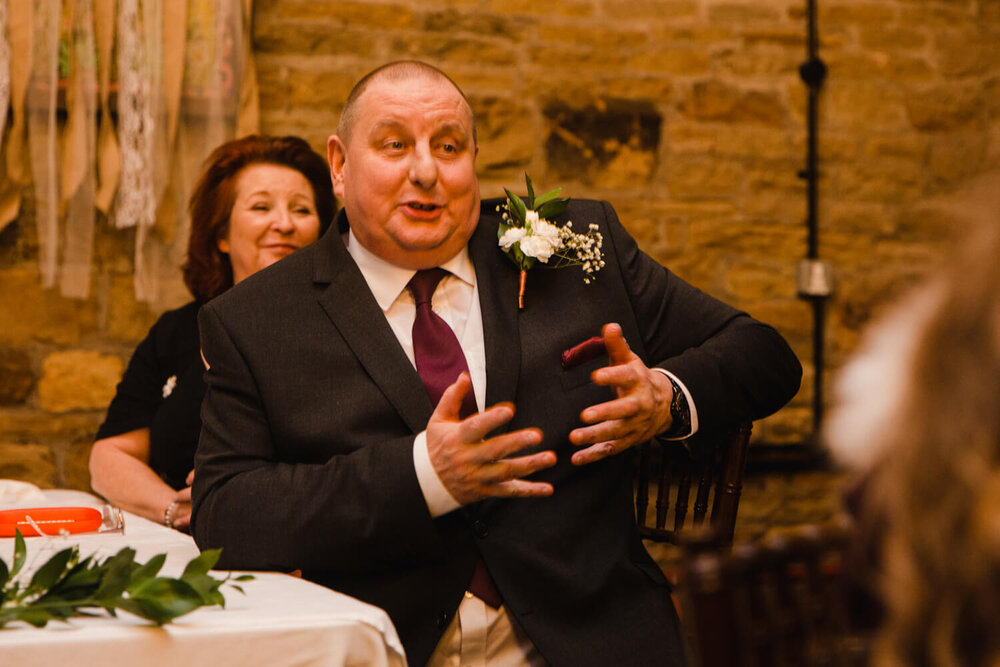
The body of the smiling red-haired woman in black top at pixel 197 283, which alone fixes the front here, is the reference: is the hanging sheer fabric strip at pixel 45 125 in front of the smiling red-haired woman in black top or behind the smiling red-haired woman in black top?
behind

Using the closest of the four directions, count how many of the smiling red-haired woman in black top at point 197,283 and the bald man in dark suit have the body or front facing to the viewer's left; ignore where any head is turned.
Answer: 0

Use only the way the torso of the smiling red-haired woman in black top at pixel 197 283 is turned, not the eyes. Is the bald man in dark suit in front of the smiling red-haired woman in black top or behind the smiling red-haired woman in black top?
in front

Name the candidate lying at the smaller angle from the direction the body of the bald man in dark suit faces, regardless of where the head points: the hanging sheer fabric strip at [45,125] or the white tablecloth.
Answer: the white tablecloth

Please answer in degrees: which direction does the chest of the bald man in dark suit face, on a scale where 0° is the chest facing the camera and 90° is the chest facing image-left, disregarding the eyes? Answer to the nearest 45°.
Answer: approximately 0°

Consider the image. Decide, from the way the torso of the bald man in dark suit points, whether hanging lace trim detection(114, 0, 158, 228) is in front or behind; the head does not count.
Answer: behind

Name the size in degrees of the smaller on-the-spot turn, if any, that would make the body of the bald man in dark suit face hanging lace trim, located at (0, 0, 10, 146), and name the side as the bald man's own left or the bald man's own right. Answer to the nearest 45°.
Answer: approximately 135° to the bald man's own right

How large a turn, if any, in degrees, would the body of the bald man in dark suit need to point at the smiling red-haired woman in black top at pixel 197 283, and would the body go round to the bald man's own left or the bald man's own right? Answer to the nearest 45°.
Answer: approximately 135° to the bald man's own right

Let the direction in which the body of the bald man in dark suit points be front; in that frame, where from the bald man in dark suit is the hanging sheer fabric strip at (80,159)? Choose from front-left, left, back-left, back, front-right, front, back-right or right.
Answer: back-right

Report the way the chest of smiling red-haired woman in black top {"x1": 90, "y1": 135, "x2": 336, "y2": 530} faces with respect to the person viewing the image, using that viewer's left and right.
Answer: facing the viewer and to the right of the viewer

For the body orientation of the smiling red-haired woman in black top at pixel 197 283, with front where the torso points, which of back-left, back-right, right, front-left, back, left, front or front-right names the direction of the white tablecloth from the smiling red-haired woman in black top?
front-right
